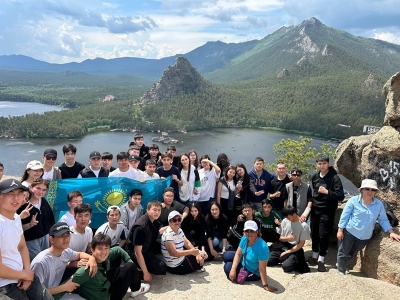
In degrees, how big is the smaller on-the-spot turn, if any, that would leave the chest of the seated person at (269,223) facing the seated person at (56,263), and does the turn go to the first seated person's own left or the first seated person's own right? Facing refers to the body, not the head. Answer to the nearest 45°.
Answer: approximately 45° to the first seated person's own right

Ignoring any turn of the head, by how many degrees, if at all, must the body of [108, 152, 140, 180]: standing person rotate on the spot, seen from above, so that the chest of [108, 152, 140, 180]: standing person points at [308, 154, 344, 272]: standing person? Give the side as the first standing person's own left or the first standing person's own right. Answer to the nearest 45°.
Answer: approximately 90° to the first standing person's own left

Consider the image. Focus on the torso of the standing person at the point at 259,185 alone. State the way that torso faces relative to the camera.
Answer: toward the camera

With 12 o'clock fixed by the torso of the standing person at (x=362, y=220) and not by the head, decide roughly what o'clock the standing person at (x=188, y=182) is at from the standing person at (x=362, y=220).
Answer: the standing person at (x=188, y=182) is roughly at 3 o'clock from the standing person at (x=362, y=220).

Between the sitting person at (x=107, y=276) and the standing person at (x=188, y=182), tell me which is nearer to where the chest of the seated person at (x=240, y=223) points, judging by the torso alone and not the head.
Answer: the sitting person

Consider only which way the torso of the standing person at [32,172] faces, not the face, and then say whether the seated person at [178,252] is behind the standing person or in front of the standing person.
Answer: in front

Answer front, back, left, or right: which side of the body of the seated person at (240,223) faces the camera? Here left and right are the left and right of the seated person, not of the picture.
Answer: front

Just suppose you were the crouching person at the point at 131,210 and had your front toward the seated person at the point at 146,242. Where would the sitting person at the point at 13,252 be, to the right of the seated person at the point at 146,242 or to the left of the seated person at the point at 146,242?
right

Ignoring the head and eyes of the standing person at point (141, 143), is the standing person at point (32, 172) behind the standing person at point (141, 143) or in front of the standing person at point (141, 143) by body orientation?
in front

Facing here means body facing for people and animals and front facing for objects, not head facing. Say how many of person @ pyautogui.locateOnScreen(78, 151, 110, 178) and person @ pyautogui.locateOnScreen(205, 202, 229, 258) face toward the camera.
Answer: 2

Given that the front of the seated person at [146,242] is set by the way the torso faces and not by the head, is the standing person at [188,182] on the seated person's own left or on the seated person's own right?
on the seated person's own left

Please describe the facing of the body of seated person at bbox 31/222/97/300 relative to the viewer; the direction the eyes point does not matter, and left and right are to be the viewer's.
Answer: facing the viewer and to the right of the viewer

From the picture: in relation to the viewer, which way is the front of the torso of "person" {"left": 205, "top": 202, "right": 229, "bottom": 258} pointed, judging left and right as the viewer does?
facing the viewer

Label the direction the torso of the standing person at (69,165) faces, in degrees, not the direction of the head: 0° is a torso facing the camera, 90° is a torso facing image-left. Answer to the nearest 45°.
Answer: approximately 0°
